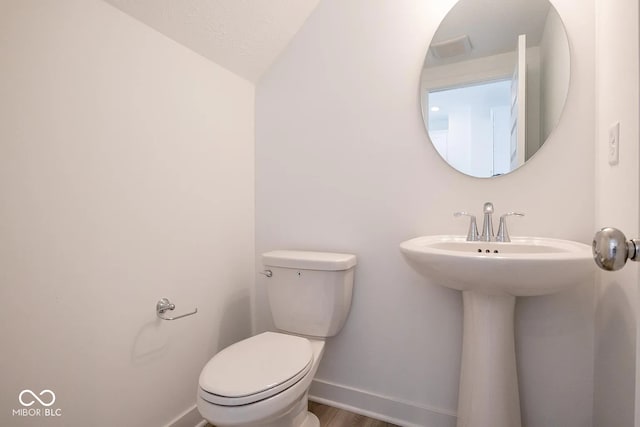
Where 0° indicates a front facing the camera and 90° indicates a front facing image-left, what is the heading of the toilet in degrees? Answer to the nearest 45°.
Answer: approximately 45°

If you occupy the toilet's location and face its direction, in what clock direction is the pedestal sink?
The pedestal sink is roughly at 8 o'clock from the toilet.

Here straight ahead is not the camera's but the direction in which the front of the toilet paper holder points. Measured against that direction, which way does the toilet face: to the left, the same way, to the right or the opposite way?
to the right

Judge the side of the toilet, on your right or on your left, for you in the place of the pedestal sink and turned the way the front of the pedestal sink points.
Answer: on your right

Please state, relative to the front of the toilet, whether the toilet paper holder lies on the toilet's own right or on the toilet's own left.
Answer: on the toilet's own right

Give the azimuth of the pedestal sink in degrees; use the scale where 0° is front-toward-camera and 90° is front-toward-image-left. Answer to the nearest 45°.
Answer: approximately 0°

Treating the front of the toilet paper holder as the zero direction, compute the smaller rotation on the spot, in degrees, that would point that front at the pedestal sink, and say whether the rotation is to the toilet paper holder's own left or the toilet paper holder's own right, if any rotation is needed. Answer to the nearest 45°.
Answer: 0° — it already faces it
